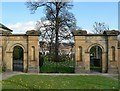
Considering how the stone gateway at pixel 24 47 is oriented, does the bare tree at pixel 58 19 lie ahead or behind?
behind

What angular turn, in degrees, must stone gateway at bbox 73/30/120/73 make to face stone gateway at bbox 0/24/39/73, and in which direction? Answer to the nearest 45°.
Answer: approximately 90° to its right

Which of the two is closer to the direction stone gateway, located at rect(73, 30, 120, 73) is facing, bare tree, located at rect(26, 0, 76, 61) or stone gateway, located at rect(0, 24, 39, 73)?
the stone gateway

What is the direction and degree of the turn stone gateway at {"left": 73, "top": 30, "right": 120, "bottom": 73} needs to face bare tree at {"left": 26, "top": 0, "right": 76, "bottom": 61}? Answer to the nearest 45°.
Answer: approximately 180°

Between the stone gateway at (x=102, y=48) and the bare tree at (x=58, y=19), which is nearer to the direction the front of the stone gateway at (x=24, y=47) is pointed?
the stone gateway

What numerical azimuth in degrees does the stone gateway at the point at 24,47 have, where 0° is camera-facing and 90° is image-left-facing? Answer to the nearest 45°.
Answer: approximately 0°

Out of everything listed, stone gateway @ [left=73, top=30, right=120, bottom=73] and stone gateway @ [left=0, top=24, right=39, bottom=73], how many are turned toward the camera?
2

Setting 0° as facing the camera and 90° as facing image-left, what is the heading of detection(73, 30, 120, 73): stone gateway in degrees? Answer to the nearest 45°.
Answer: approximately 0°

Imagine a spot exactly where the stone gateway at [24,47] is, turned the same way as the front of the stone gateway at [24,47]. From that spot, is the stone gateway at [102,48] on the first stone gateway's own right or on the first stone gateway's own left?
on the first stone gateway's own left
